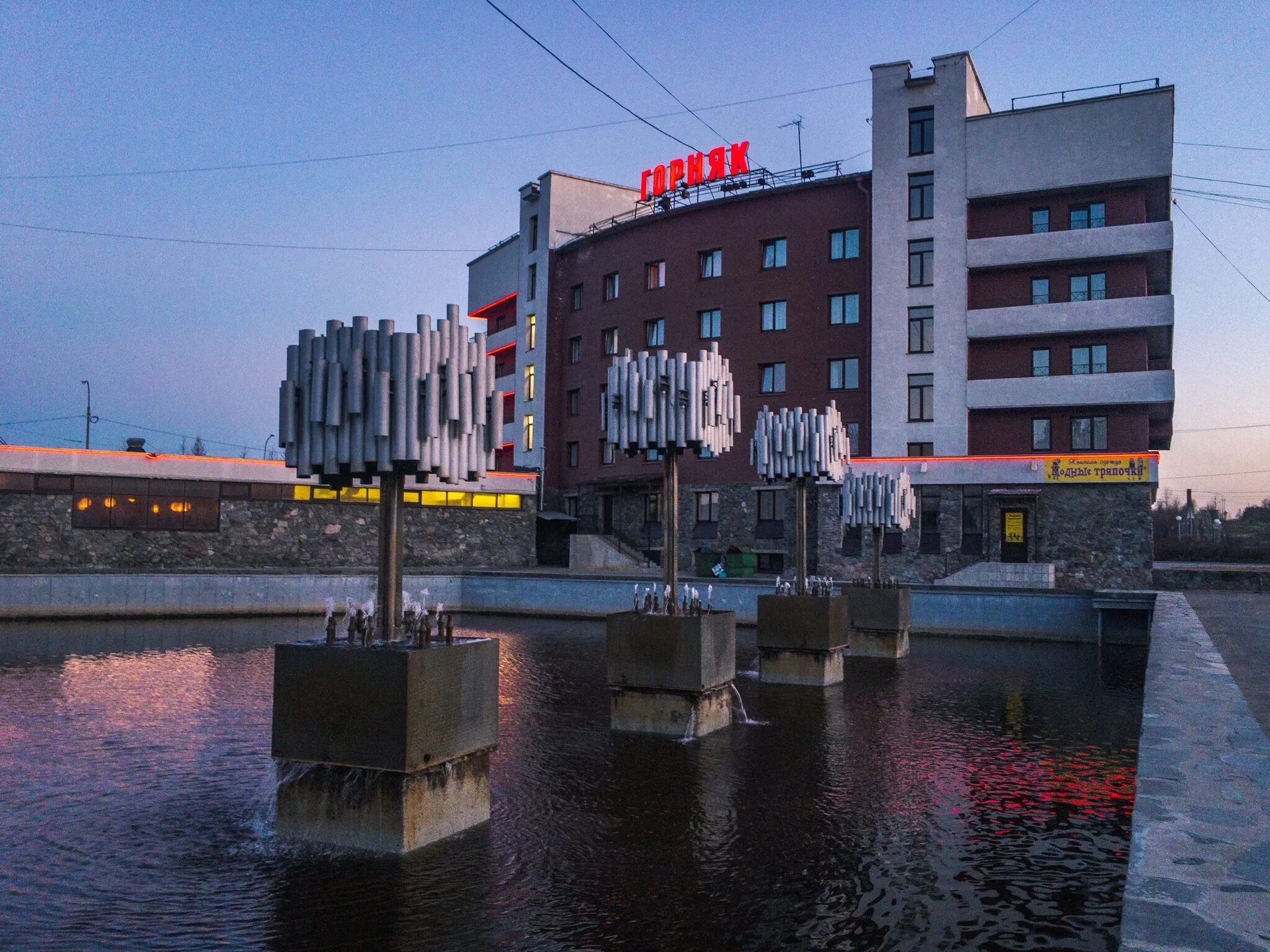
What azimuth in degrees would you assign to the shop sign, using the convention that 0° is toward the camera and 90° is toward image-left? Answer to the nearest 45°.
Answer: approximately 0°

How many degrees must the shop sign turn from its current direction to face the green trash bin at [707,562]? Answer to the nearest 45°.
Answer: approximately 90° to its right

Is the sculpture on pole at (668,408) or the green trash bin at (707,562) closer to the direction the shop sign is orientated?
the sculpture on pole

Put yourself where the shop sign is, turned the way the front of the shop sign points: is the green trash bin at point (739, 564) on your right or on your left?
on your right

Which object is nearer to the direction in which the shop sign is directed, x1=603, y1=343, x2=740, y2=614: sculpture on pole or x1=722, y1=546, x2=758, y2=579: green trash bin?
the sculpture on pole

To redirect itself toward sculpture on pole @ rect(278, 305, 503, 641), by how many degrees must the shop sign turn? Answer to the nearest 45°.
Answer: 0° — it already faces it

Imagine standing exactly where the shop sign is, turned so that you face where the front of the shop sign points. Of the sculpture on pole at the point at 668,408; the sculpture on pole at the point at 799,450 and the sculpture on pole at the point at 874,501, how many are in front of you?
3
